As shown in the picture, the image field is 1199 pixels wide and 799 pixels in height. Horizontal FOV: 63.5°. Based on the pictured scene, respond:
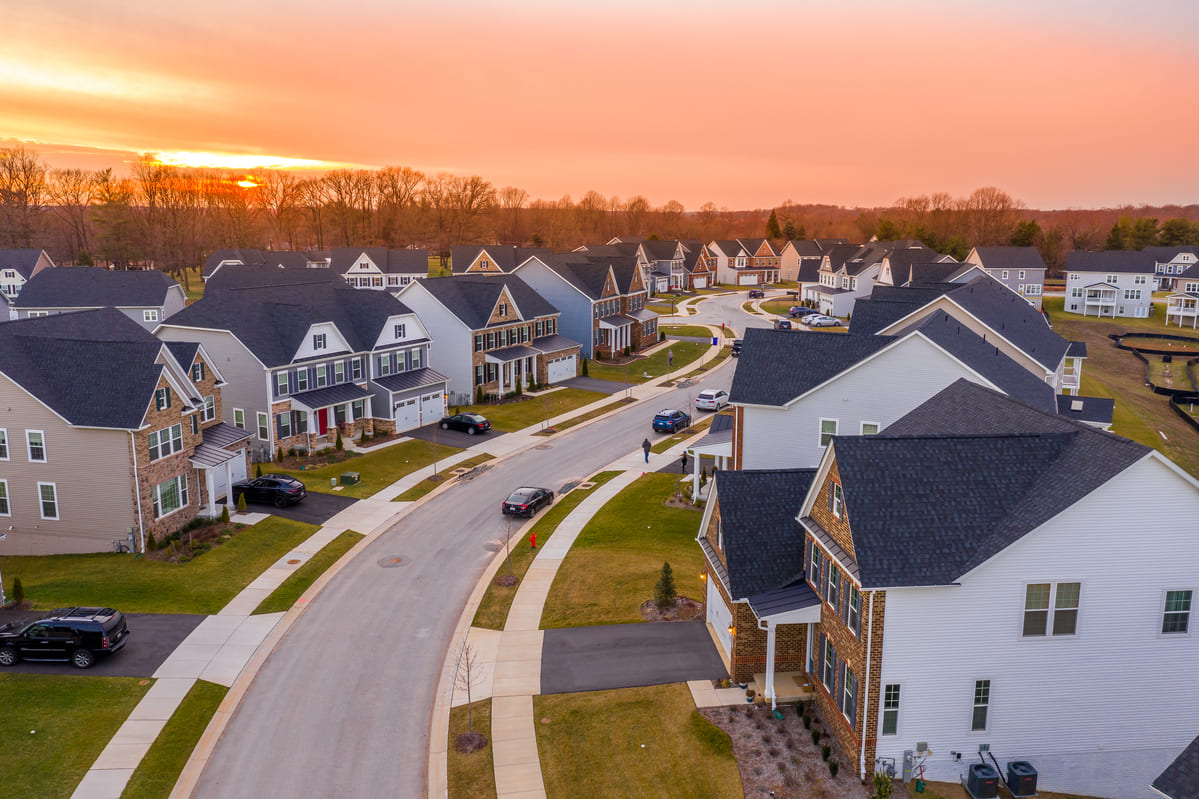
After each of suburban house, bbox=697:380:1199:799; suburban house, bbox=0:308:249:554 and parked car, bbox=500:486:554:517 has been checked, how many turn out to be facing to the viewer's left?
1

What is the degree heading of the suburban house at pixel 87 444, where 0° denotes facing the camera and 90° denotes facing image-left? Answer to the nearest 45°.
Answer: approximately 315°

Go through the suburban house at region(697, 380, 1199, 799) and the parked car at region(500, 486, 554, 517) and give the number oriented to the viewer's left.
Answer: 1

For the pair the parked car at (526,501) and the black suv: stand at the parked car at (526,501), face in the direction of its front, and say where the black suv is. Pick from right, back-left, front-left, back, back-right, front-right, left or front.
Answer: back

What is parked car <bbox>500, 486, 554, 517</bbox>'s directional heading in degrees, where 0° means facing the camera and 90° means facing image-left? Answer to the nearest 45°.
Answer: approximately 225°

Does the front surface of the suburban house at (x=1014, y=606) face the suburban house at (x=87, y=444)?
yes

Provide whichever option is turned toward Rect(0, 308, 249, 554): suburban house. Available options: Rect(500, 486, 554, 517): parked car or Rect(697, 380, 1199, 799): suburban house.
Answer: Rect(697, 380, 1199, 799): suburban house

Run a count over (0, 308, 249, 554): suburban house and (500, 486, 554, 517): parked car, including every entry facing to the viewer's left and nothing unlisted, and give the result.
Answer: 0

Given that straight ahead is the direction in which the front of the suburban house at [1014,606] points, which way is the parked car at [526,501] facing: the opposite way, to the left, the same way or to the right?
to the right

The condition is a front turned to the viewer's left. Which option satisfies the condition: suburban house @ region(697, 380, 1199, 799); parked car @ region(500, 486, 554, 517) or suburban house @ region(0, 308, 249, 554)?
suburban house @ region(697, 380, 1199, 799)

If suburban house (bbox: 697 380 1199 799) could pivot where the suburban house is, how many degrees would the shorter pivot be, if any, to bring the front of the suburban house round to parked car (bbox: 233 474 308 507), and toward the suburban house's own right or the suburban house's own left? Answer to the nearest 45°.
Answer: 0° — it already faces it

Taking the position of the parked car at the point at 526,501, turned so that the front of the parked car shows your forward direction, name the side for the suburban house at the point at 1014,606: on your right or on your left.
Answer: on your right

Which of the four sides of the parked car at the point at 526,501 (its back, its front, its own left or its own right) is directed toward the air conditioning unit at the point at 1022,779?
right

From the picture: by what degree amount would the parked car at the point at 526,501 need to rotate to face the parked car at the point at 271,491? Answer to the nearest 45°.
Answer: approximately 135° to its left

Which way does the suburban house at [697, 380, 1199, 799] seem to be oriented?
to the viewer's left
